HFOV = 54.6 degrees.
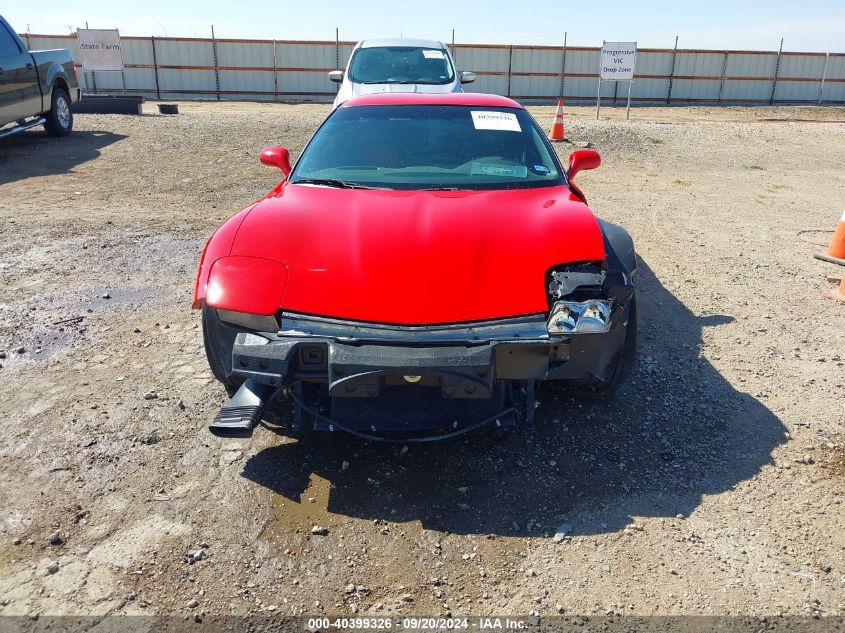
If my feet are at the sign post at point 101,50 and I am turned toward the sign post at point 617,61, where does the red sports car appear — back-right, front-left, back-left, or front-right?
front-right

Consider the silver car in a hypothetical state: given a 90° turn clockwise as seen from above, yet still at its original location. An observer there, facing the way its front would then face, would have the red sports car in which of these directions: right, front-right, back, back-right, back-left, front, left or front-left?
left

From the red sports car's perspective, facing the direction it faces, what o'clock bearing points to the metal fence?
The metal fence is roughly at 6 o'clock from the red sports car.

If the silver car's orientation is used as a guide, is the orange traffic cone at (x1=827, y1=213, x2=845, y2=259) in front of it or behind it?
in front

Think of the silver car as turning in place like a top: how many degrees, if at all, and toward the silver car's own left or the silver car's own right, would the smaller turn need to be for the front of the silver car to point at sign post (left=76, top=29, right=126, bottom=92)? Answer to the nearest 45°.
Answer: approximately 135° to the silver car's own right

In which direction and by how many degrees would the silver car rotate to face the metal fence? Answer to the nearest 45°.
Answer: approximately 180°

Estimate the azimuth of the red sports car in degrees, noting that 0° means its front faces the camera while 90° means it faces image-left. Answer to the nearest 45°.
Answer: approximately 0°

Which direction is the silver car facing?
toward the camera
